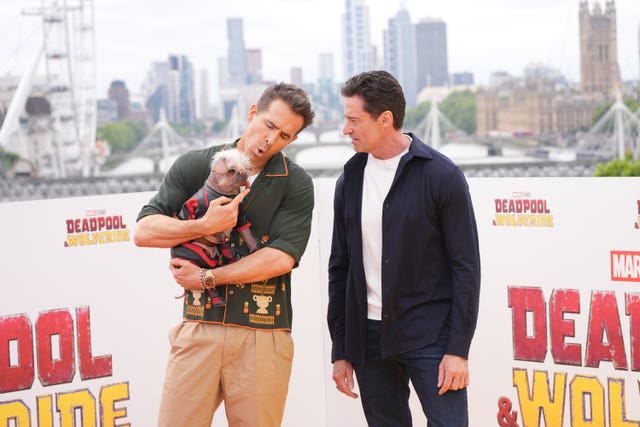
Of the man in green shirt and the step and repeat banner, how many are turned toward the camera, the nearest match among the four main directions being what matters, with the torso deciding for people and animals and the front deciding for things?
2

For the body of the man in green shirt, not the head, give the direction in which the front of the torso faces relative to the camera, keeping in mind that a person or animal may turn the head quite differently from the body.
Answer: toward the camera

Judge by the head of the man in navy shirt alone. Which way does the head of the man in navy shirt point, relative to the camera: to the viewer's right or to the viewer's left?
to the viewer's left

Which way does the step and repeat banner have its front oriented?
toward the camera

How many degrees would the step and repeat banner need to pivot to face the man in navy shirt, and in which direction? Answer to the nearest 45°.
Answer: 0° — it already faces them

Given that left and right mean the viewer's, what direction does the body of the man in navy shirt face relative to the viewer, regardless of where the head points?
facing the viewer and to the left of the viewer

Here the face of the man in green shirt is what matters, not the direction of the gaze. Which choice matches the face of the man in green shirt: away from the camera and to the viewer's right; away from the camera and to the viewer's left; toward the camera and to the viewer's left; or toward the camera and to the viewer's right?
toward the camera and to the viewer's left
